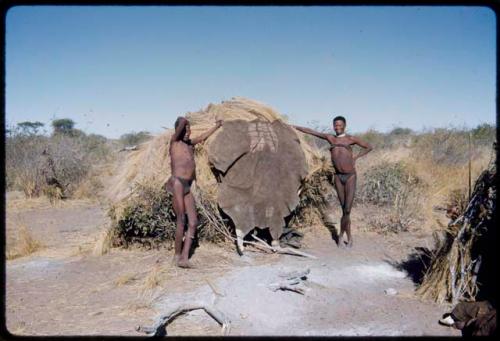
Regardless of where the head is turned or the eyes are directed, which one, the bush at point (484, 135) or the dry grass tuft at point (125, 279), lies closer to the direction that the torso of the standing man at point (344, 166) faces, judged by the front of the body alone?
the dry grass tuft

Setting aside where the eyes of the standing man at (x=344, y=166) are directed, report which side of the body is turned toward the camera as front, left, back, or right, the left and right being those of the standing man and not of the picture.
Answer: front

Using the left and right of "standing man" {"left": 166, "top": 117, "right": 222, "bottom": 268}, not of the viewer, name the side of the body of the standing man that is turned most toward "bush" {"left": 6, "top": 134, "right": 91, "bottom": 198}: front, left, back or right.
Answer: back

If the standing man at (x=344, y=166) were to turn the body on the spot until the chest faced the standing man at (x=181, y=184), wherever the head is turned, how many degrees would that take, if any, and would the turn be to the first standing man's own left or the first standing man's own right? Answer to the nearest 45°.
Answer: approximately 45° to the first standing man's own right

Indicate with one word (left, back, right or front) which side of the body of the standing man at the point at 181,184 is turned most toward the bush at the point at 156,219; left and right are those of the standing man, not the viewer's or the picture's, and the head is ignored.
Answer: back

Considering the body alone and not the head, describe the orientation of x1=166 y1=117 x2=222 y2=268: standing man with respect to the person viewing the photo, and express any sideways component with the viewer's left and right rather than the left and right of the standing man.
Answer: facing the viewer and to the right of the viewer

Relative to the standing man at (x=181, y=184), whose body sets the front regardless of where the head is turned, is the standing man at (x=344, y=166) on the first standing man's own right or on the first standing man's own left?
on the first standing man's own left

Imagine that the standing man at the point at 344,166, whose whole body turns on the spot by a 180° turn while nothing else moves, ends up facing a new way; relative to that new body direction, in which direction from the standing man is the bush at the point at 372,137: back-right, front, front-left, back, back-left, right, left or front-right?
front

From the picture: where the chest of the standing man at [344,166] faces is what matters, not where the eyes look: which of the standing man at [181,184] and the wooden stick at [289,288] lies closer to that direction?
the wooden stick

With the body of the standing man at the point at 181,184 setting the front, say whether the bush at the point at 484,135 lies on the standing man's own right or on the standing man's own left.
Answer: on the standing man's own left

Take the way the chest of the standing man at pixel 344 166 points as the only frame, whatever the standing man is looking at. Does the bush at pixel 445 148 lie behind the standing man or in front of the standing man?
behind

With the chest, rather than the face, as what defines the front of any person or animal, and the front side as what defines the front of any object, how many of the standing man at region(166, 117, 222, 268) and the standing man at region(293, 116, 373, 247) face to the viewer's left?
0

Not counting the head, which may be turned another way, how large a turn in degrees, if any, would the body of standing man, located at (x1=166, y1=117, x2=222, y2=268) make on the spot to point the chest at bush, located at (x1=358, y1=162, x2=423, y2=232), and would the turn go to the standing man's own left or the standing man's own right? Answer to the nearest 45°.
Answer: approximately 90° to the standing man's own left

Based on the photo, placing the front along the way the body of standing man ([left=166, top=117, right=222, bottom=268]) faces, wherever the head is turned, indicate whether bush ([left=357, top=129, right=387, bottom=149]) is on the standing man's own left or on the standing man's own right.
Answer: on the standing man's own left

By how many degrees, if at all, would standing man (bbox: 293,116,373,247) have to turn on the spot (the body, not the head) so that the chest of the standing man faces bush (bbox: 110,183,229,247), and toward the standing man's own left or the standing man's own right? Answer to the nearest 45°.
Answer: approximately 90° to the standing man's own right

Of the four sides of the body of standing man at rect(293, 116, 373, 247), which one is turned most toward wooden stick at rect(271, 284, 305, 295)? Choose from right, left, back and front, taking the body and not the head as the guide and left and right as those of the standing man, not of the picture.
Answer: front

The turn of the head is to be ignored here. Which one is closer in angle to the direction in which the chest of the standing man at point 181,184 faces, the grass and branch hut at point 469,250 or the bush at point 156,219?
the grass and branch hut
